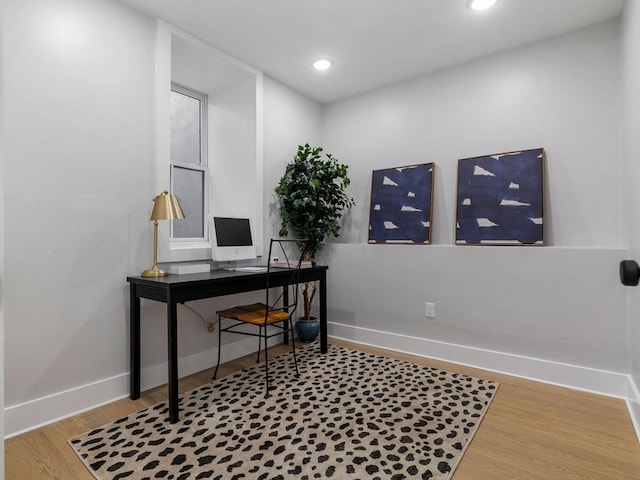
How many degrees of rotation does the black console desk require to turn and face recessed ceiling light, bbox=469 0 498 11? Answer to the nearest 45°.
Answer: approximately 45° to its left

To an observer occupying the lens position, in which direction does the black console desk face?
facing the viewer and to the right of the viewer

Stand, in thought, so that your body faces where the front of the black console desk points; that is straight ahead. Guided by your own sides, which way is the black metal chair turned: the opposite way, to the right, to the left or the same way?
the opposite way

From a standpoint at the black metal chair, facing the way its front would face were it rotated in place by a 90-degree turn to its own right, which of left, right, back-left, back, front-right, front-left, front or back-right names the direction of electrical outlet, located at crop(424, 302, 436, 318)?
front-right

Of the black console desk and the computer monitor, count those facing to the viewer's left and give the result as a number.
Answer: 0

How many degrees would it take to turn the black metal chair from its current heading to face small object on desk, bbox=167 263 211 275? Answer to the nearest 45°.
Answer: approximately 45° to its left

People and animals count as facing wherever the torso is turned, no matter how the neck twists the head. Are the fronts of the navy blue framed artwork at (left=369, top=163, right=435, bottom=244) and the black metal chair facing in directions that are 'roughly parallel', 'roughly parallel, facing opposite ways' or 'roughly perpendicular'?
roughly perpendicular

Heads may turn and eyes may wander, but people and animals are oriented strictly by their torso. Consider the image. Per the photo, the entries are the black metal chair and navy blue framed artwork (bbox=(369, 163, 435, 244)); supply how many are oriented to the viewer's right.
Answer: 0

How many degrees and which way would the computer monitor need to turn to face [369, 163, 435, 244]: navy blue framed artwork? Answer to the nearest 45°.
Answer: approximately 45° to its left
